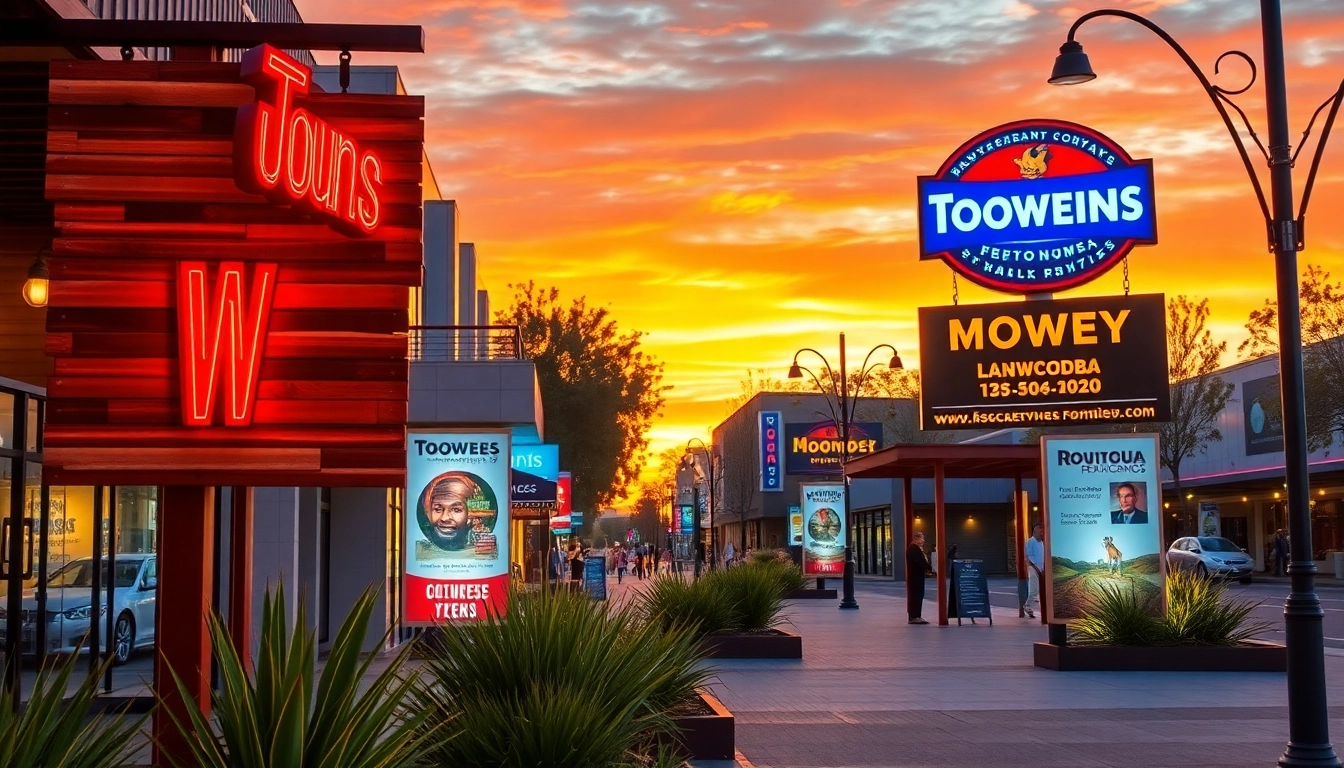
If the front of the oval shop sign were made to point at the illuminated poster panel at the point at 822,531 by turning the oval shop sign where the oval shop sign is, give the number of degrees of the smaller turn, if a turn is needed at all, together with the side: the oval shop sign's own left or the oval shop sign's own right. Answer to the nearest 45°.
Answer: approximately 180°

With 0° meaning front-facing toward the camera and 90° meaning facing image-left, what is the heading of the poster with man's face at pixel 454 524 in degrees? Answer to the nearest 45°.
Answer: approximately 0°

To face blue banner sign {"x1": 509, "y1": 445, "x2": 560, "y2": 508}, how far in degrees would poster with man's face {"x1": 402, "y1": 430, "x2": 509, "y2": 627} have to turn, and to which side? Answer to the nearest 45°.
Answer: approximately 180°

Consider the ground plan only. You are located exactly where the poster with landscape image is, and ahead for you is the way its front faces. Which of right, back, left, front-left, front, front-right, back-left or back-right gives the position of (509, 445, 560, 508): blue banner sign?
back-right

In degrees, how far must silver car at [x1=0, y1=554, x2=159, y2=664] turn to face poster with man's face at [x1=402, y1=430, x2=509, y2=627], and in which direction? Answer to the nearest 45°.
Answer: approximately 180°

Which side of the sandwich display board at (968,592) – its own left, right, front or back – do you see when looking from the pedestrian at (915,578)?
right

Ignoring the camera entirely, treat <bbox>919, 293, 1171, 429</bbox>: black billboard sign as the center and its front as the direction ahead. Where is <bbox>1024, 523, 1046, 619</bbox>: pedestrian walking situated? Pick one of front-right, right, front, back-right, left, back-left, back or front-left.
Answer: back

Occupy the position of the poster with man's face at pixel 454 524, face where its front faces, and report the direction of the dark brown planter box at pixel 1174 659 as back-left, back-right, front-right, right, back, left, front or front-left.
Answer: left

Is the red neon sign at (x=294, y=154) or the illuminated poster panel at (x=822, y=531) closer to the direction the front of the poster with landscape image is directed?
the red neon sign

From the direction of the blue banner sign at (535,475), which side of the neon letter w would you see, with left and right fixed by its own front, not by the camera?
back
